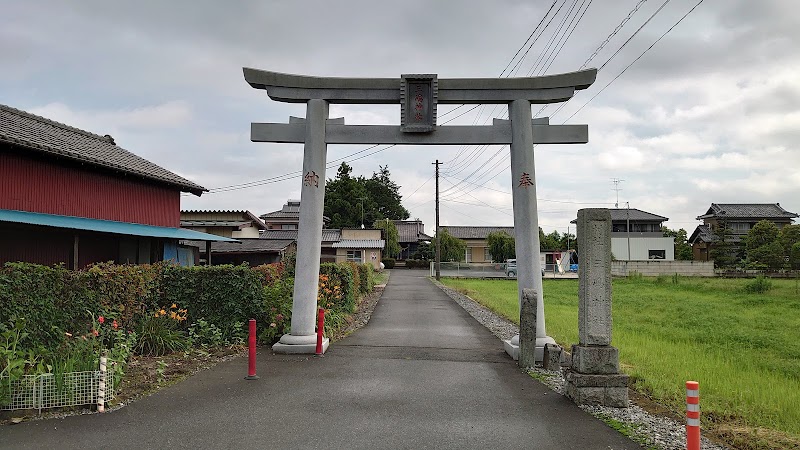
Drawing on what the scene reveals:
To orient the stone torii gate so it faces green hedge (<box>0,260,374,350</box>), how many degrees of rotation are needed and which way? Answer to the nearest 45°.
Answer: approximately 90° to its right

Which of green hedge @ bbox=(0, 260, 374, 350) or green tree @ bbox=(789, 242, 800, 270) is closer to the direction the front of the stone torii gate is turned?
the green hedge

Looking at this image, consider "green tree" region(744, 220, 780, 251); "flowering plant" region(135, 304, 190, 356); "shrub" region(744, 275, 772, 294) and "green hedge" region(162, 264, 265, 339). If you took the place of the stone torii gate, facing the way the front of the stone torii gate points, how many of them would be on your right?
2

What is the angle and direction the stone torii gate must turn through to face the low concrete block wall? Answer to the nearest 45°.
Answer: approximately 135° to its left

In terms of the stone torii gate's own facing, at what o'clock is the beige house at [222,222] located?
The beige house is roughly at 5 o'clock from the stone torii gate.

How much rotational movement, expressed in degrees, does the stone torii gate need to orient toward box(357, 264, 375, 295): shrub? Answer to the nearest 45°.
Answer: approximately 180°

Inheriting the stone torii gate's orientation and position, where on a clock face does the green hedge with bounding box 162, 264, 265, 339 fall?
The green hedge is roughly at 3 o'clock from the stone torii gate.

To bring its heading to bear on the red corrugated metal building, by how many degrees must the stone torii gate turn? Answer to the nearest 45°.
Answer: approximately 135° to its right

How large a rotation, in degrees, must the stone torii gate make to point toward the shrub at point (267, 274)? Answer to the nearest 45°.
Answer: approximately 135° to its right

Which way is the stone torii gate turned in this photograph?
toward the camera

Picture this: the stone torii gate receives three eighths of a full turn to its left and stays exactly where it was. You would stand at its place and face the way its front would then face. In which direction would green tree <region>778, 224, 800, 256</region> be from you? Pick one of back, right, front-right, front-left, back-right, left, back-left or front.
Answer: front

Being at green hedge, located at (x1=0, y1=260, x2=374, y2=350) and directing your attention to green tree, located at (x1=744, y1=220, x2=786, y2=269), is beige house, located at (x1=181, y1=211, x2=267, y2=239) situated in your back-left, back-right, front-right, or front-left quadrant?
front-left

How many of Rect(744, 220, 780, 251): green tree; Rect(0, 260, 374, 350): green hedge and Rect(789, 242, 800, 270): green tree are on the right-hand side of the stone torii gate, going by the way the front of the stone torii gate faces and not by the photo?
1

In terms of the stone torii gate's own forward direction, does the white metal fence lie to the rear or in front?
in front
